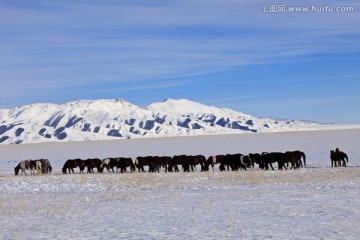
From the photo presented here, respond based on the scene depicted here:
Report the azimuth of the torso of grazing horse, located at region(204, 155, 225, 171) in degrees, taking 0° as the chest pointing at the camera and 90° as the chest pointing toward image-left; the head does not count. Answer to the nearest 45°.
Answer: approximately 90°

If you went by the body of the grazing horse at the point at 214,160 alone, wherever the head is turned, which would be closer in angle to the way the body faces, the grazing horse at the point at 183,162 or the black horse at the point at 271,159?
the grazing horse

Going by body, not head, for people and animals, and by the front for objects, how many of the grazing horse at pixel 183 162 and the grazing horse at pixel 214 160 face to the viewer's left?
2

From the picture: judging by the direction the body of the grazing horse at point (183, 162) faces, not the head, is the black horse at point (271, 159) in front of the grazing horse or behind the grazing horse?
behind

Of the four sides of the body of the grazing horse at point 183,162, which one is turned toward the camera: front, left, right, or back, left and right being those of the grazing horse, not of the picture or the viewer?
left

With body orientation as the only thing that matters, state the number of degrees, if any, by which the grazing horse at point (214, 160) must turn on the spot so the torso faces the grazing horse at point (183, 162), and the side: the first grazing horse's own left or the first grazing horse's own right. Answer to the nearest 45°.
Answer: approximately 45° to the first grazing horse's own left

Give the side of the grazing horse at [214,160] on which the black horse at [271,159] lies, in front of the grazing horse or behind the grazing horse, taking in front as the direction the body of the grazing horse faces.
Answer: behind
